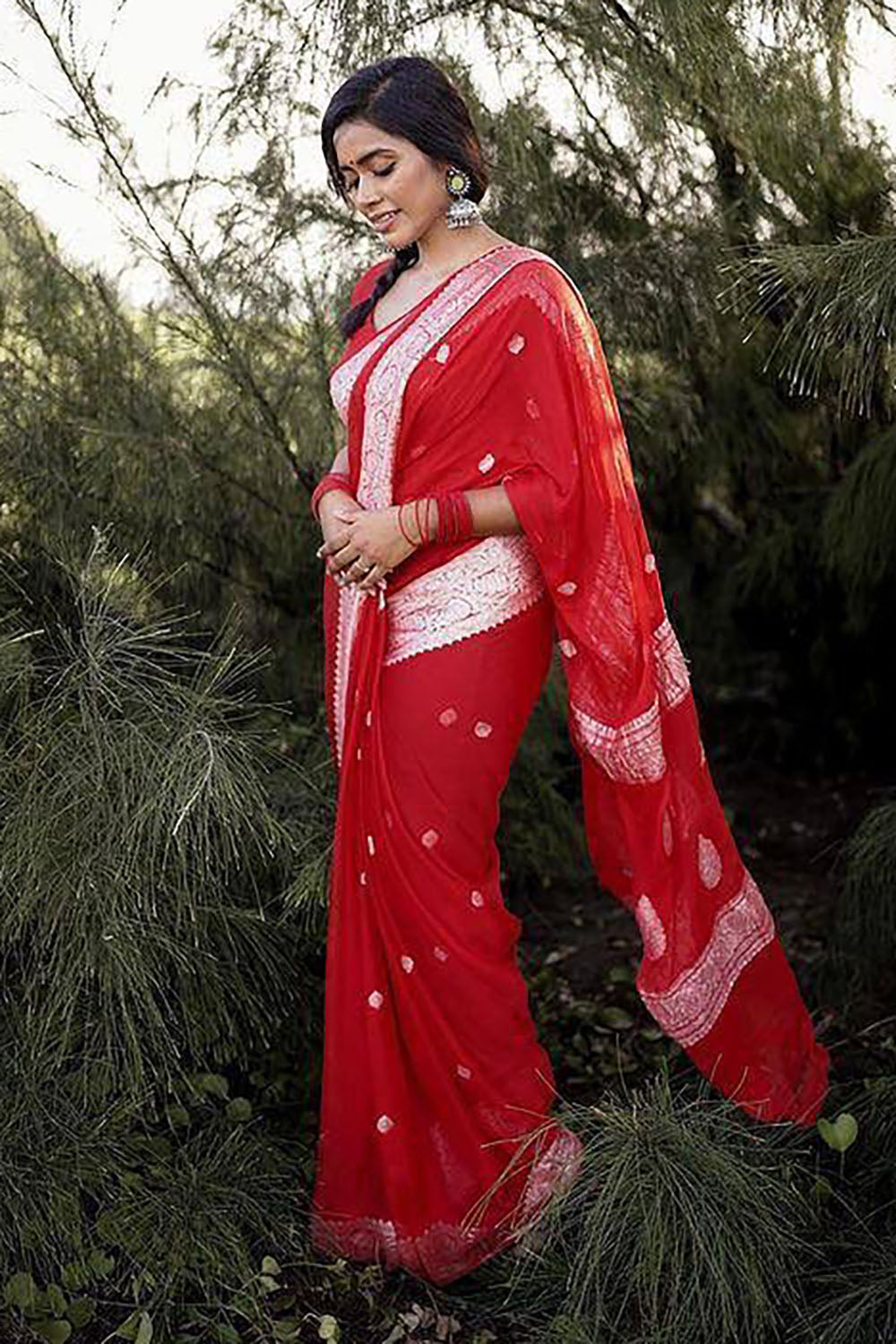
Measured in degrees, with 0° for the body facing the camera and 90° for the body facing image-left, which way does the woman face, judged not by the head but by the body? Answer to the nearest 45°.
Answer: approximately 45°
